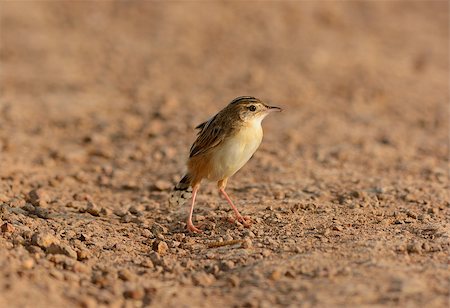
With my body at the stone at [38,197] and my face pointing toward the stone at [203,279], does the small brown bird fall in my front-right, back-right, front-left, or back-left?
front-left

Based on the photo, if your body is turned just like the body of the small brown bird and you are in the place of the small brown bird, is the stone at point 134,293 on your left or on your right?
on your right

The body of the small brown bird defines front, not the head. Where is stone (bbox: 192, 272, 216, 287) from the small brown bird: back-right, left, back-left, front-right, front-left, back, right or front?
right

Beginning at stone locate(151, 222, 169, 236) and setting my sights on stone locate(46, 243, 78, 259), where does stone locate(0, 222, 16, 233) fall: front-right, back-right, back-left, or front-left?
front-right

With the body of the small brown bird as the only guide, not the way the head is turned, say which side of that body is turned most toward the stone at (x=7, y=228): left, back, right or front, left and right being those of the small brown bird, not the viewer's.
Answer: back

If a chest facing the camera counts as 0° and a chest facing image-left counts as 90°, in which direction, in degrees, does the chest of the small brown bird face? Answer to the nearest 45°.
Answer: approximately 270°

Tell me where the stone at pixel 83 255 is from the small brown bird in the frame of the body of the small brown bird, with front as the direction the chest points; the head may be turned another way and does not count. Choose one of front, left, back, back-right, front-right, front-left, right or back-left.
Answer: back-right

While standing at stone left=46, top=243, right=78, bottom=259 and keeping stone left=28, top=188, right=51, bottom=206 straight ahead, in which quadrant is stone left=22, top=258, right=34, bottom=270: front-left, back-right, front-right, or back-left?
back-left

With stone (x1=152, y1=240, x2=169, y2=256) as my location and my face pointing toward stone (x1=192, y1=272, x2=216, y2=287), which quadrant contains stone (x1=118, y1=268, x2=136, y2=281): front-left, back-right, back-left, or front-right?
front-right

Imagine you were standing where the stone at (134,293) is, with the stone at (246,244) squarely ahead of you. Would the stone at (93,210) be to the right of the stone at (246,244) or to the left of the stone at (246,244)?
left
